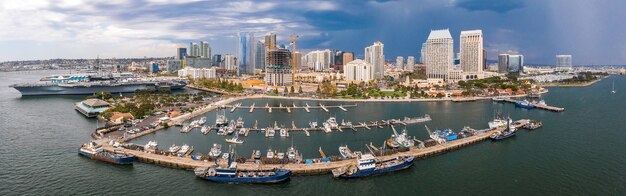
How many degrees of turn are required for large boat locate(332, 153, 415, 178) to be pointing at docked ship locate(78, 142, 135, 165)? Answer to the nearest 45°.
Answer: approximately 180°

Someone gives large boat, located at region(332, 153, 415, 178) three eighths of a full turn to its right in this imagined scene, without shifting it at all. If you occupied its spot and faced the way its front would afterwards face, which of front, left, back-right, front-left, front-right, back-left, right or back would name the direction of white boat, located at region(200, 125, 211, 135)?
right

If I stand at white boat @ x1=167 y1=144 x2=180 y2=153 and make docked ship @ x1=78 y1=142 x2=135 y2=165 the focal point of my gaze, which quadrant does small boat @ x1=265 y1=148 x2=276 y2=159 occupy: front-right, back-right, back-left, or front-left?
back-left

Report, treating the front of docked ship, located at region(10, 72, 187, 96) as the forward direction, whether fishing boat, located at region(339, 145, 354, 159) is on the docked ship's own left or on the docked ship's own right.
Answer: on the docked ship's own left

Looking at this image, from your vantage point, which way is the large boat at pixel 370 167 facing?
to the viewer's right

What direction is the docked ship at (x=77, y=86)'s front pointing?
to the viewer's left
